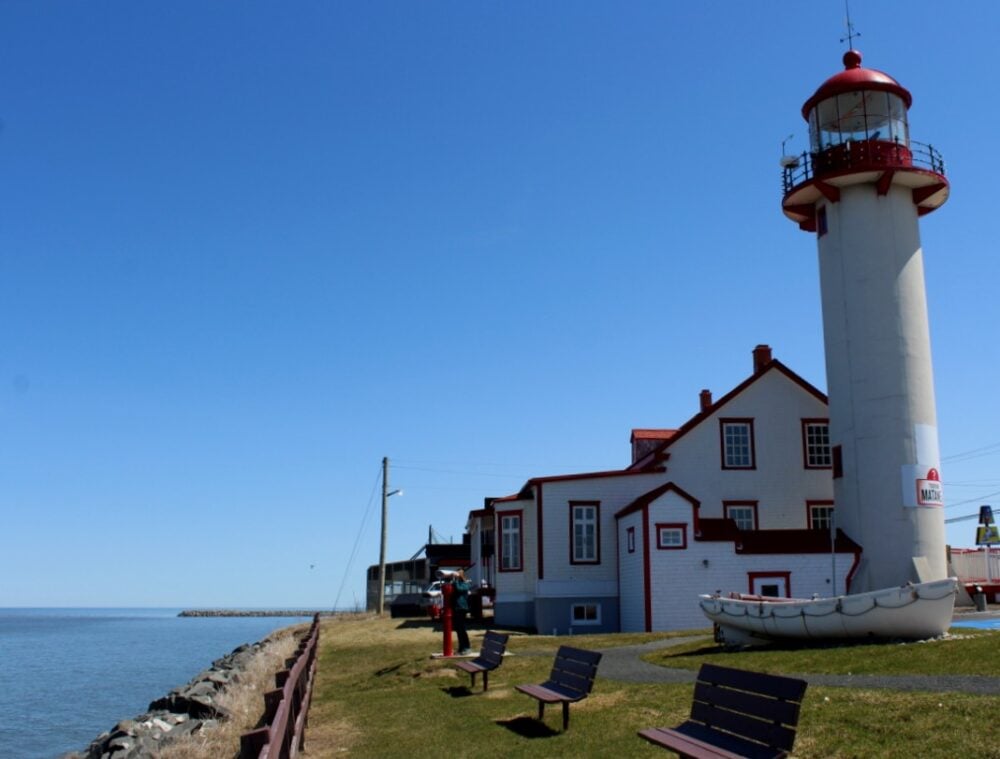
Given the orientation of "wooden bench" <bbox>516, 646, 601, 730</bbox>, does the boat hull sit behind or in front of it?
behind

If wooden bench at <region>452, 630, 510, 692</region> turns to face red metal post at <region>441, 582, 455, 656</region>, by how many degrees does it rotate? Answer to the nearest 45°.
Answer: approximately 135° to its right

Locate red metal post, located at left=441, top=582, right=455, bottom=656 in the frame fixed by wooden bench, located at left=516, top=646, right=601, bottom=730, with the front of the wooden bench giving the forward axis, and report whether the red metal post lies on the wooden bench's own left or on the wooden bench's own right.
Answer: on the wooden bench's own right

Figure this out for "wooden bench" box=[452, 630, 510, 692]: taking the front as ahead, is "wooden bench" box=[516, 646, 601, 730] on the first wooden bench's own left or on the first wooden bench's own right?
on the first wooden bench's own left

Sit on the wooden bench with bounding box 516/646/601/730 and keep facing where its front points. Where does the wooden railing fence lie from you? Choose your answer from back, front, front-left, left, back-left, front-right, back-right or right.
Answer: front

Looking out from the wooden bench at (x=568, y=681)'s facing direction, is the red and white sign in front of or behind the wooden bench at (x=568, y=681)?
behind

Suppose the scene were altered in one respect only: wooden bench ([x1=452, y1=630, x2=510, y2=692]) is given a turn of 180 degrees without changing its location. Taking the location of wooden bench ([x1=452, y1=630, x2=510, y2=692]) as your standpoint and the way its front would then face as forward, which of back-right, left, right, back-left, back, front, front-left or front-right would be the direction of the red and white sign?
front

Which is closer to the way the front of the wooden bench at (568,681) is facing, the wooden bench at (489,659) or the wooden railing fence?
the wooden railing fence

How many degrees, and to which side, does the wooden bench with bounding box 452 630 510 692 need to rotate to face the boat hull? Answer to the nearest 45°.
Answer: approximately 180°

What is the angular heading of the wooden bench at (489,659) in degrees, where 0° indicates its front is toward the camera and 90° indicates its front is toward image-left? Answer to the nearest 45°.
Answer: approximately 45°

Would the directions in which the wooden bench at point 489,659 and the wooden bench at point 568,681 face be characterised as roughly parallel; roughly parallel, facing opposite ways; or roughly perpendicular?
roughly parallel

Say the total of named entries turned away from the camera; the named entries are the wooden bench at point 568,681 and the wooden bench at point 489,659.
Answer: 0

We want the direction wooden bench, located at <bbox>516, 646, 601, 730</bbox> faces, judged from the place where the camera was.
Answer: facing the viewer and to the left of the viewer
